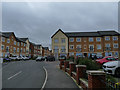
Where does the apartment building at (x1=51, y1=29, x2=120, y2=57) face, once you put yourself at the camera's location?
facing the viewer

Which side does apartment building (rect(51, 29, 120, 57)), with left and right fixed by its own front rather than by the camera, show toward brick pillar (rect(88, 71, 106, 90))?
front
